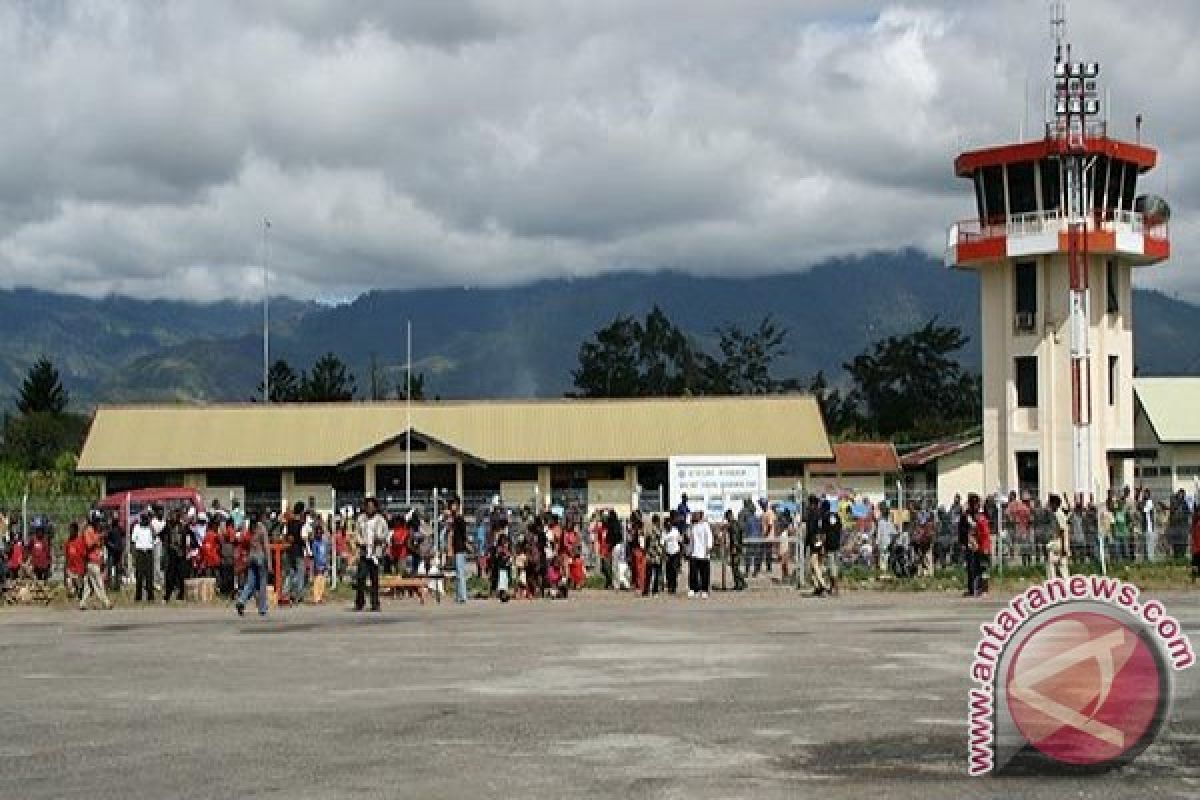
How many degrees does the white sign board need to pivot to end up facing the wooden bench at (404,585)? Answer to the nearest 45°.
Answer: approximately 45° to its right

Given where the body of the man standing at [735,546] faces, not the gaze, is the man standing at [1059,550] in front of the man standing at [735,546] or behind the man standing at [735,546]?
behind

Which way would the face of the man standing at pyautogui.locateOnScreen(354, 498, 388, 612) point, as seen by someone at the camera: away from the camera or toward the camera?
toward the camera

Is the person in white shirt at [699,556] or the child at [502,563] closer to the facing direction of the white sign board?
the person in white shirt

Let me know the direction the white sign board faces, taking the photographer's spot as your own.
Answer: facing the viewer

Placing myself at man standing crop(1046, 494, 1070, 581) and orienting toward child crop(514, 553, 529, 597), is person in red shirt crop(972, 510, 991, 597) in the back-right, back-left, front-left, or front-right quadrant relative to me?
front-left
